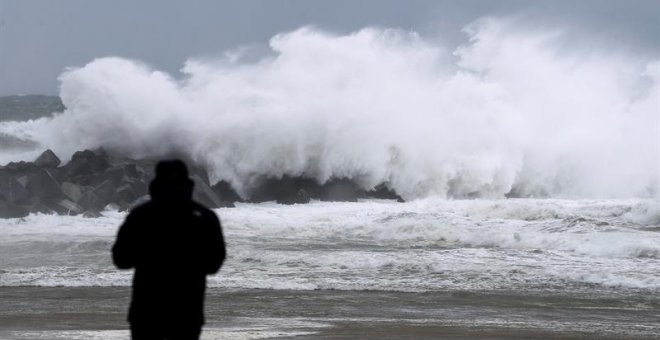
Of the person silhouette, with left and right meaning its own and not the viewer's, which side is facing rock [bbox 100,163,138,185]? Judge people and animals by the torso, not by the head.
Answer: front

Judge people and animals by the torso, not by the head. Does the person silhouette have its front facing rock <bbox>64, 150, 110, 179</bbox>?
yes

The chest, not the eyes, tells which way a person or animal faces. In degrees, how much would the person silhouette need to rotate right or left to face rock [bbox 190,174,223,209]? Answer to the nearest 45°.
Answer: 0° — it already faces it

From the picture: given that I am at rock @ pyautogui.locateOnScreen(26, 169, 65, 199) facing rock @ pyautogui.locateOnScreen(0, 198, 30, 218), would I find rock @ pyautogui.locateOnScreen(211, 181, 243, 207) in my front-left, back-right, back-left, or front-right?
back-left

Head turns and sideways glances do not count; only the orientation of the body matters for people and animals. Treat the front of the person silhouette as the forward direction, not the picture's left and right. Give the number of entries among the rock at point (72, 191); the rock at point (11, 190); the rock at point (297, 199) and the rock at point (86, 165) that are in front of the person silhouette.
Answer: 4

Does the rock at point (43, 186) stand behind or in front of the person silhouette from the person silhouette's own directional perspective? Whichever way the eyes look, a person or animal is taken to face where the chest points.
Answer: in front

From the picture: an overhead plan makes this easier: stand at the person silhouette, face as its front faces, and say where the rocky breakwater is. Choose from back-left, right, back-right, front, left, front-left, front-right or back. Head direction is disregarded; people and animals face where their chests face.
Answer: front

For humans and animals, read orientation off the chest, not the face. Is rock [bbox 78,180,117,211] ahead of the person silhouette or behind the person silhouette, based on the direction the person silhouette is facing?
ahead

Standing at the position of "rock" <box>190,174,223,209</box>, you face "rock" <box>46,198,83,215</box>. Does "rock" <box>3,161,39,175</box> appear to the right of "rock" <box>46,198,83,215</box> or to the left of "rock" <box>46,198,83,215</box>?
right

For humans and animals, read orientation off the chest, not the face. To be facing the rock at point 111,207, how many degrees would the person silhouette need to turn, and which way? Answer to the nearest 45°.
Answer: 0° — it already faces it

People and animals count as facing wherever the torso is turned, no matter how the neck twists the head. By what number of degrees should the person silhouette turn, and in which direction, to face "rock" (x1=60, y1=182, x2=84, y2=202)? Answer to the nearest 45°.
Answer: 0° — it already faces it

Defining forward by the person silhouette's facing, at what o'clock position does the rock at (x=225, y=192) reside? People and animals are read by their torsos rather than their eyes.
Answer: The rock is roughly at 12 o'clock from the person silhouette.

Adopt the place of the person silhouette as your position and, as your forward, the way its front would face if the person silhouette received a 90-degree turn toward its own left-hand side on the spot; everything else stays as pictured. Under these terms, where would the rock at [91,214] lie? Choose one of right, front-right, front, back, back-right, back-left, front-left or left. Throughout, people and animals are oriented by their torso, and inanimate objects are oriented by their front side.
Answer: right

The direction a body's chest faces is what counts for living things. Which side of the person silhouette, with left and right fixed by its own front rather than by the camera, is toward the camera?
back

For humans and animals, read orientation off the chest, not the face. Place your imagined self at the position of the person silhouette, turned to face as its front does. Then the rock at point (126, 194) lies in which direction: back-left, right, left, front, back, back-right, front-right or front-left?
front

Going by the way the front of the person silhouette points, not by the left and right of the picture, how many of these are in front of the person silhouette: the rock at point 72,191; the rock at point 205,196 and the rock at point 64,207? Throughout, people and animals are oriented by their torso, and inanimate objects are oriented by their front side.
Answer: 3

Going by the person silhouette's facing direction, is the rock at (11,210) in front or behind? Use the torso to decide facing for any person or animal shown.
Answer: in front
